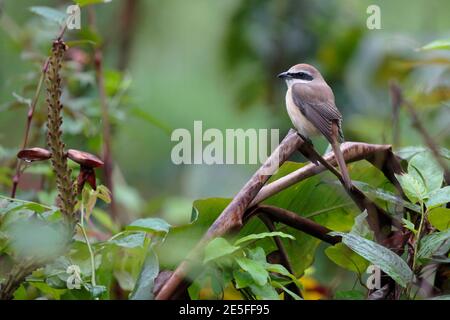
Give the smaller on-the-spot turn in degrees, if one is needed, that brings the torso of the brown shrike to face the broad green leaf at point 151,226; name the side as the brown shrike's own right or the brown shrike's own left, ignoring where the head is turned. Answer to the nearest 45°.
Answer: approximately 45° to the brown shrike's own left

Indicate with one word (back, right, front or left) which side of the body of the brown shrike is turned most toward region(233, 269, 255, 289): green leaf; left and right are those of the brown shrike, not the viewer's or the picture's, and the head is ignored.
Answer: left

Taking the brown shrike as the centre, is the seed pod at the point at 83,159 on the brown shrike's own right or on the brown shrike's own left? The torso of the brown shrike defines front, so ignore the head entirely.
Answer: on the brown shrike's own left

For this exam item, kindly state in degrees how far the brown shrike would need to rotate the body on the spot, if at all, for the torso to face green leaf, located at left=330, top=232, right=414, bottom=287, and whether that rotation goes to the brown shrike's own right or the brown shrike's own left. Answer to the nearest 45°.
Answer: approximately 90° to the brown shrike's own left

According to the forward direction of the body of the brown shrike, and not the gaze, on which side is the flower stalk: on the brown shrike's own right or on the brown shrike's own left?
on the brown shrike's own left

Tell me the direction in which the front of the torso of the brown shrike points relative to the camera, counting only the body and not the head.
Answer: to the viewer's left

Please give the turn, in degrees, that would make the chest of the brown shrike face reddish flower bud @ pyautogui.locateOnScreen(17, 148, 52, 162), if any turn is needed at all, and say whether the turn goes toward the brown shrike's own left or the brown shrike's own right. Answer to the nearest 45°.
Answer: approximately 45° to the brown shrike's own left

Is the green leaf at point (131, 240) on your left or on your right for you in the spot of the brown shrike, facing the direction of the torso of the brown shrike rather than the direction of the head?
on your left
